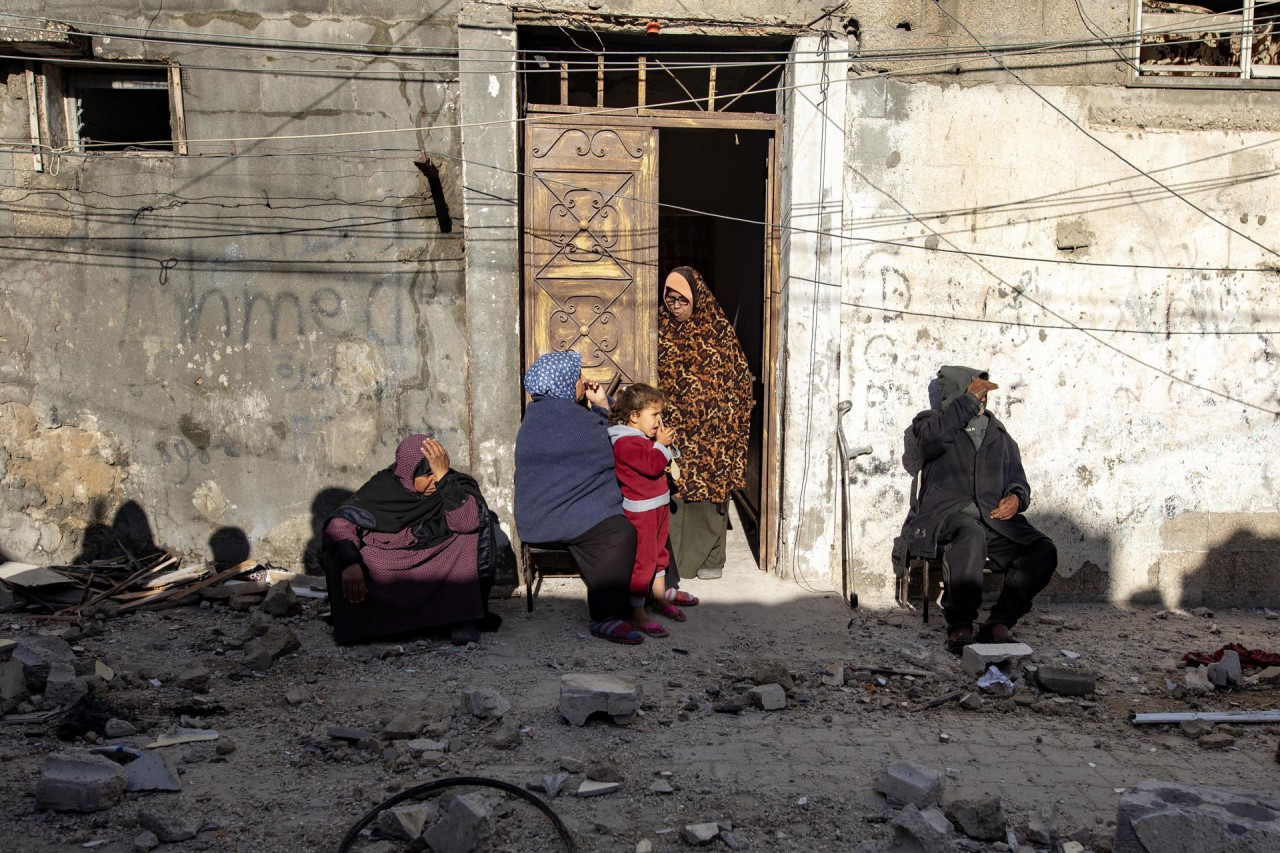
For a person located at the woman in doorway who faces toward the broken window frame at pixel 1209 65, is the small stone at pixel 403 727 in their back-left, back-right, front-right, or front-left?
back-right

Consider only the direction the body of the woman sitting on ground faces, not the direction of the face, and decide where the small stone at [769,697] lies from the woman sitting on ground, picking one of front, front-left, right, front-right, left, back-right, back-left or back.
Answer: front-left

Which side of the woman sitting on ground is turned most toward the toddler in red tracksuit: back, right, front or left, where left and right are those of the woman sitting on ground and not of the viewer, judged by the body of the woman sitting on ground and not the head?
left

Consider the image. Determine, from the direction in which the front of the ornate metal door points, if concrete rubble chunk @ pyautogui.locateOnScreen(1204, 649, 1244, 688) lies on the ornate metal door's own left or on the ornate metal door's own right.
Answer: on the ornate metal door's own left

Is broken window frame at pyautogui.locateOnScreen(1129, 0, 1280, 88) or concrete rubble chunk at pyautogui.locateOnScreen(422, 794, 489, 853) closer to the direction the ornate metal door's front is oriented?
the concrete rubble chunk

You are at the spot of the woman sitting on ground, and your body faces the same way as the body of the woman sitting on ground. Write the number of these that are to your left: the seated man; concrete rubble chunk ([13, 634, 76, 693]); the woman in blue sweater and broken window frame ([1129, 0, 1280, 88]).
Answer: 3

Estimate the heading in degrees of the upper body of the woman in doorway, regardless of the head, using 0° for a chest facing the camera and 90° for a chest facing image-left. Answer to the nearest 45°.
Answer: approximately 45°

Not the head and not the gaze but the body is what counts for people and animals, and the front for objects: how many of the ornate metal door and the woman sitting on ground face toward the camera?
2

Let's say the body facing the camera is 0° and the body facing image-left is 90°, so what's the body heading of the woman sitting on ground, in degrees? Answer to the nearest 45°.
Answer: approximately 0°

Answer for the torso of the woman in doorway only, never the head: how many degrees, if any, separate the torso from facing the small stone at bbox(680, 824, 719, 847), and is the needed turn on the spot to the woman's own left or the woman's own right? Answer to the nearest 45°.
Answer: approximately 45° to the woman's own left

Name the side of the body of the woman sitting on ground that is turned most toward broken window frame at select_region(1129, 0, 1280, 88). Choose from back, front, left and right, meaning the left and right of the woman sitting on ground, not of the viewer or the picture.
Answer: left
